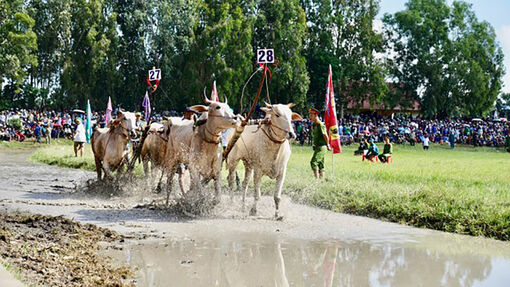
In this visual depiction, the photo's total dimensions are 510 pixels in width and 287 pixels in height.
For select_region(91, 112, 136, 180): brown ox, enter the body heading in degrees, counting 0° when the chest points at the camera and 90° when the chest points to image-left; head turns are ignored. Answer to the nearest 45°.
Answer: approximately 315°

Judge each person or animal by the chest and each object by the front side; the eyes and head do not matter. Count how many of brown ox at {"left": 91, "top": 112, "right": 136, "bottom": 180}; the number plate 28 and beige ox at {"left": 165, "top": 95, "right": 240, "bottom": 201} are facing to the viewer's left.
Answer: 0

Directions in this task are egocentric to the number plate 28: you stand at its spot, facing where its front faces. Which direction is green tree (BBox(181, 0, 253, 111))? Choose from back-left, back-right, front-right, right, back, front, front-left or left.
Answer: back

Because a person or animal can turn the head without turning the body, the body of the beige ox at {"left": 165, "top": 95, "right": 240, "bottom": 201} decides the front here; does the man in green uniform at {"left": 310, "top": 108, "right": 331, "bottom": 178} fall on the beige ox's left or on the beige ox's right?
on the beige ox's left

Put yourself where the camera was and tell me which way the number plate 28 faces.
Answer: facing the viewer

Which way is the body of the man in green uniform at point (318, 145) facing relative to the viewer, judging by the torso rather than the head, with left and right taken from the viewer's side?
facing to the left of the viewer

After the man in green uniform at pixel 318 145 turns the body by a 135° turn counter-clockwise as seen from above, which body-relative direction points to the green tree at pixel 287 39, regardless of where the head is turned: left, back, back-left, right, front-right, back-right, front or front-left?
back-left

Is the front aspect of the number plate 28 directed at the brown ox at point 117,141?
no

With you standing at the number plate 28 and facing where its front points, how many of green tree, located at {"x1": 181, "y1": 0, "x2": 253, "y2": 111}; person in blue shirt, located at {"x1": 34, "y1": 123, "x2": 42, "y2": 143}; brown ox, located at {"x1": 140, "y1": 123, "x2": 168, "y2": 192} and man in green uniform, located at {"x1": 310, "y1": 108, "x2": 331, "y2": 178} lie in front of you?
0

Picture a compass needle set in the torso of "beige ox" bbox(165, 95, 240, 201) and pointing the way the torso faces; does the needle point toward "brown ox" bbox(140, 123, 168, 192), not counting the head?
no

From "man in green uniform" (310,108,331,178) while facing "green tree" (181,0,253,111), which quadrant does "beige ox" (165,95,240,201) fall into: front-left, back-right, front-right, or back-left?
back-left

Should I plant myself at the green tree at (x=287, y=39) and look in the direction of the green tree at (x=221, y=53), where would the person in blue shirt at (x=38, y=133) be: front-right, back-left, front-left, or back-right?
front-left

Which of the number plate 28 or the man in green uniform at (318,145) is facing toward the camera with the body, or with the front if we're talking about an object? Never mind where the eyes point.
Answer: the number plate 28
